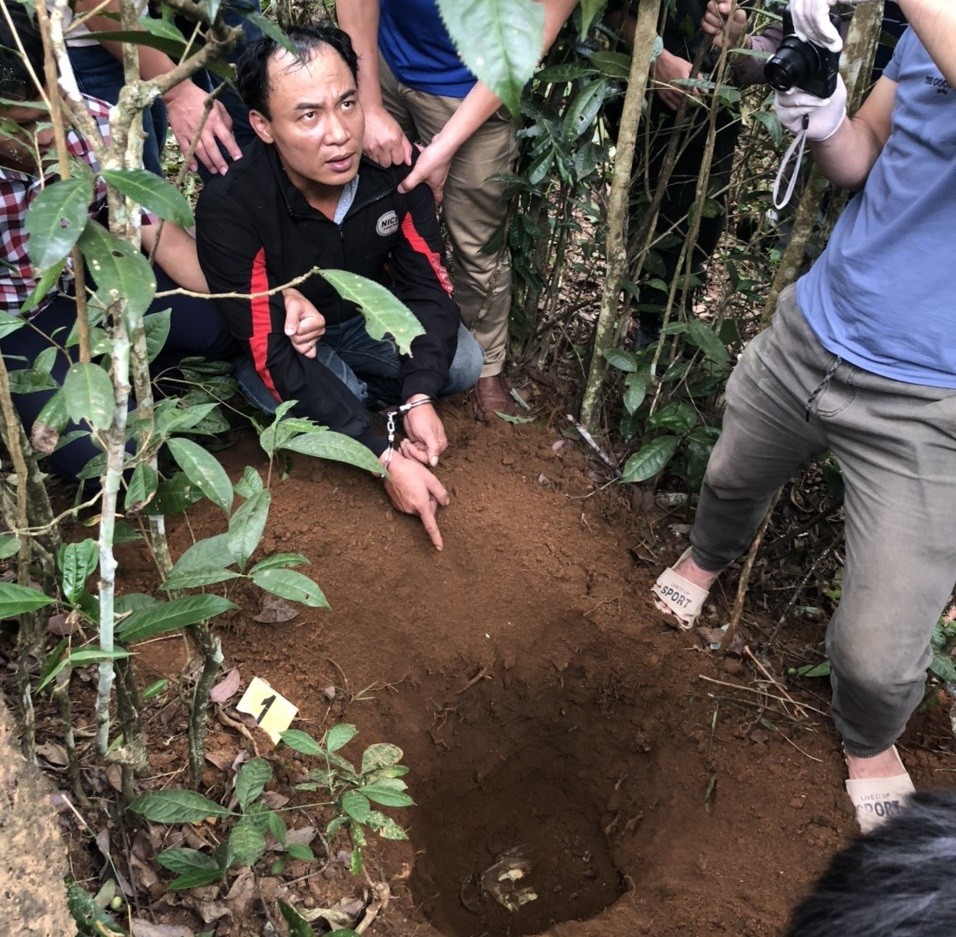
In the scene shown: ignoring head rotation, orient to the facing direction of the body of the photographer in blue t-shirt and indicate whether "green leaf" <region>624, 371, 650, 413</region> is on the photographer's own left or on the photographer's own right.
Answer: on the photographer's own right

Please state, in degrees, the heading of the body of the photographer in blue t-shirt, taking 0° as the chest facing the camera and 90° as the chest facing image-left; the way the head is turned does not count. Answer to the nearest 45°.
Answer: approximately 45°

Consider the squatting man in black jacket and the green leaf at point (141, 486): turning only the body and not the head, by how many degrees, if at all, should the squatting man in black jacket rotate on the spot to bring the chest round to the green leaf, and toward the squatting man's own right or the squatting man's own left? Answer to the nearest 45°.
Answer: approximately 45° to the squatting man's own right

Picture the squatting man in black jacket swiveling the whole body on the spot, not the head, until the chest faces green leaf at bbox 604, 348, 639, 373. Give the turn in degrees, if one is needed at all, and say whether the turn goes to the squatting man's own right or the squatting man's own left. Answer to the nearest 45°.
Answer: approximately 45° to the squatting man's own left

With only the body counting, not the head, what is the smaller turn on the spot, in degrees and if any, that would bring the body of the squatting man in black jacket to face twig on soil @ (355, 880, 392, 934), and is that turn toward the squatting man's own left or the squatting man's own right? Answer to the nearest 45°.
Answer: approximately 45° to the squatting man's own right
